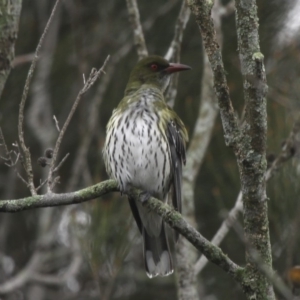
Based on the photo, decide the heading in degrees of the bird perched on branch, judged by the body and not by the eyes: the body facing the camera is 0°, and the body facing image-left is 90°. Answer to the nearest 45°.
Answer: approximately 0°
